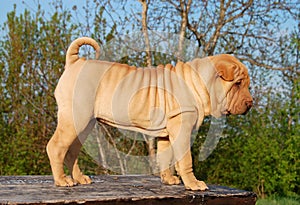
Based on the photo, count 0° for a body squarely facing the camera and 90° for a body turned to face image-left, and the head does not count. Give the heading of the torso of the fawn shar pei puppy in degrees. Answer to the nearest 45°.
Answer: approximately 270°
